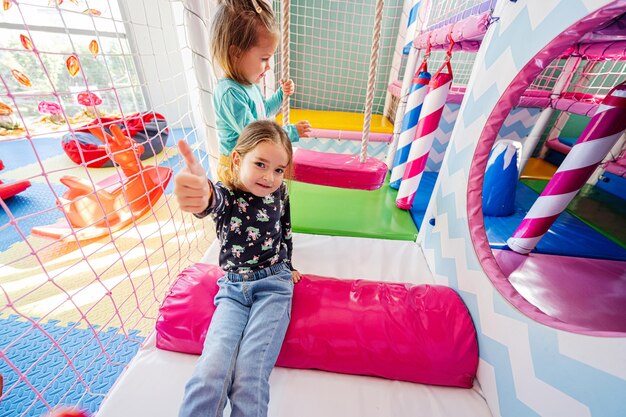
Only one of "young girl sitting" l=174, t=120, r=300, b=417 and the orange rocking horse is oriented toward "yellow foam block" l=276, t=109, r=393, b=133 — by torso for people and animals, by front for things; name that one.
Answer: the orange rocking horse

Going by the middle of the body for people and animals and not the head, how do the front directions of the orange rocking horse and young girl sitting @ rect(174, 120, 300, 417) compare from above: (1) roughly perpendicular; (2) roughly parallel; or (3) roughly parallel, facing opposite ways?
roughly perpendicular

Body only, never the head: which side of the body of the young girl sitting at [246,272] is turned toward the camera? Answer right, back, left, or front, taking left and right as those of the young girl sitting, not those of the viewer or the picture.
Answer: front

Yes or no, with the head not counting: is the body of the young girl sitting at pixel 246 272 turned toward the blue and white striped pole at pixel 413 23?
no

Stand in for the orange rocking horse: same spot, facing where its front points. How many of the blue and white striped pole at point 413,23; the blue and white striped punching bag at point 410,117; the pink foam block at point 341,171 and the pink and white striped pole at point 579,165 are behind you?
0

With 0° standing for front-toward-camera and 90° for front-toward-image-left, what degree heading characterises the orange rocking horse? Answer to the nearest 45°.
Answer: approximately 270°

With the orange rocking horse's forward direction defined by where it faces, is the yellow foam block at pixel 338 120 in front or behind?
in front

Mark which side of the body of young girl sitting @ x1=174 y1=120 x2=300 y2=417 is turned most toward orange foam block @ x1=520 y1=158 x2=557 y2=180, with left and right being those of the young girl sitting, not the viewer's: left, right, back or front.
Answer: left

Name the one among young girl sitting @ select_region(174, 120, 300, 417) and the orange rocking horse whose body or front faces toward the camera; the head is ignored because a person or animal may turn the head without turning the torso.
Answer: the young girl sitting

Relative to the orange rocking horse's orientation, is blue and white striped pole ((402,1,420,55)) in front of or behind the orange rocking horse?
in front

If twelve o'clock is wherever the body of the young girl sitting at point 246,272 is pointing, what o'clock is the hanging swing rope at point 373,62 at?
The hanging swing rope is roughly at 8 o'clock from the young girl sitting.

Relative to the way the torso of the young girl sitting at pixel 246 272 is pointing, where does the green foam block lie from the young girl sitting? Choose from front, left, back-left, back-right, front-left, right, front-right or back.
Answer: back-left

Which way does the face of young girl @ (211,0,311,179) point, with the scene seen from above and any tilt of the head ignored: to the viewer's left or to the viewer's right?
to the viewer's right

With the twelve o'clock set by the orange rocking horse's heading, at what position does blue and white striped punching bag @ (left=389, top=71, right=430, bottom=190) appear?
The blue and white striped punching bag is roughly at 1 o'clock from the orange rocking horse.

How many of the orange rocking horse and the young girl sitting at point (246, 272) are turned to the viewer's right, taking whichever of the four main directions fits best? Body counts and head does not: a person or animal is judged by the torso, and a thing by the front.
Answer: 1
